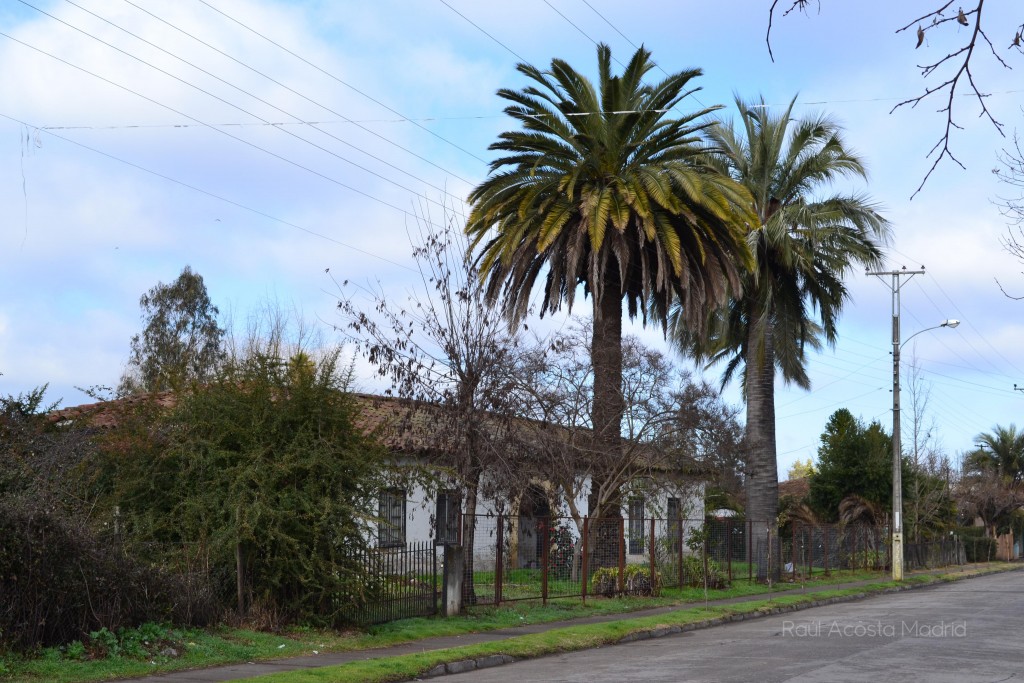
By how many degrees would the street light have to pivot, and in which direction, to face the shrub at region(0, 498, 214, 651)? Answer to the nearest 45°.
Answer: approximately 90° to its right

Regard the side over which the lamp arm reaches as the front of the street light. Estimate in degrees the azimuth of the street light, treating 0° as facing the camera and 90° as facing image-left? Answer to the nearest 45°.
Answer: approximately 270°

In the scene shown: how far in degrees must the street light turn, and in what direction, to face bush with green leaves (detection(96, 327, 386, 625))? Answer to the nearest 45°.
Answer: approximately 90° to its right

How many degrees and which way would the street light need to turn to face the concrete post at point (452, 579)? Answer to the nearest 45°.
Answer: approximately 90° to its right

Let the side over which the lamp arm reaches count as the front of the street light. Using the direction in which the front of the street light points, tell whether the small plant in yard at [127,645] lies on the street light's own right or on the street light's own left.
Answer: on the street light's own right

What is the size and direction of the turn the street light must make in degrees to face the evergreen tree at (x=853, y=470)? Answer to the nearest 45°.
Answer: approximately 90° to its left

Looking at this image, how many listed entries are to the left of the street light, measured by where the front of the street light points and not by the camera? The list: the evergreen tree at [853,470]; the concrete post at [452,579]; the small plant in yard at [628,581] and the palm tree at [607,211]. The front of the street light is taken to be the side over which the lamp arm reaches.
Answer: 1

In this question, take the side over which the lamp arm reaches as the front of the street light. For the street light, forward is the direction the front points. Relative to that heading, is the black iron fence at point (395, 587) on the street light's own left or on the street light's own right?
on the street light's own right
